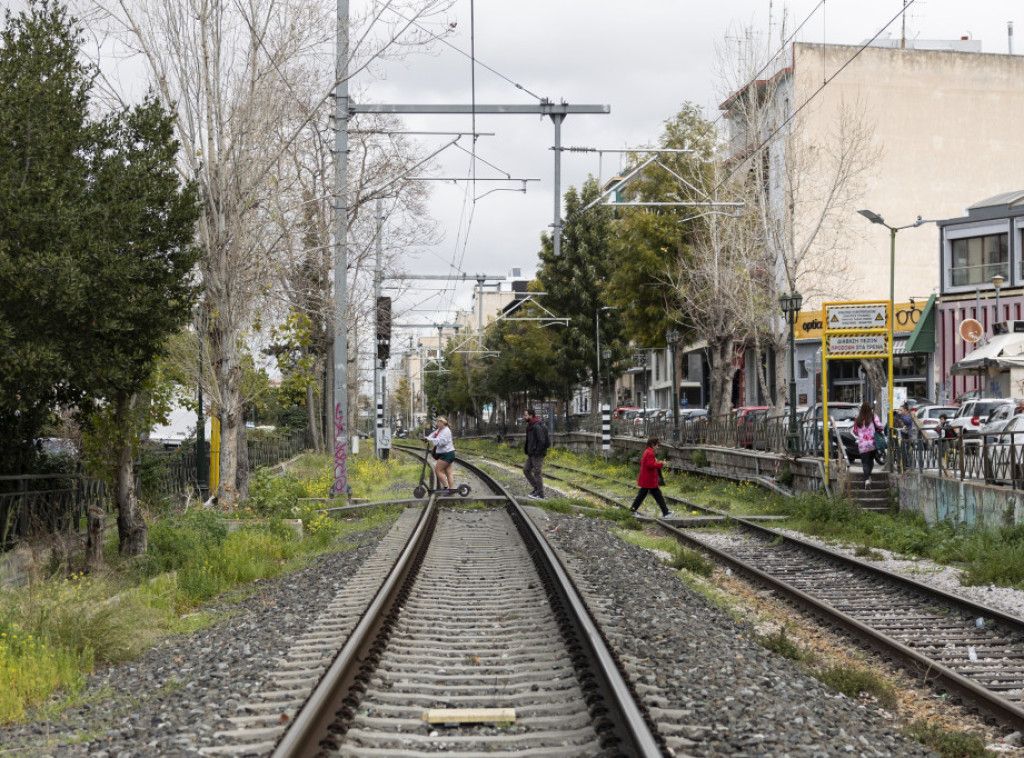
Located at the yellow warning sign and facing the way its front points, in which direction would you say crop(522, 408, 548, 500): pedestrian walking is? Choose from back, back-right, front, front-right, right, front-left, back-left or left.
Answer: right

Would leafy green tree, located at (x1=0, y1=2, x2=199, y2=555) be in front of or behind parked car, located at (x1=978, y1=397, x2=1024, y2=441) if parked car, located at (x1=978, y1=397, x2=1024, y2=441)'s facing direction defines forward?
in front

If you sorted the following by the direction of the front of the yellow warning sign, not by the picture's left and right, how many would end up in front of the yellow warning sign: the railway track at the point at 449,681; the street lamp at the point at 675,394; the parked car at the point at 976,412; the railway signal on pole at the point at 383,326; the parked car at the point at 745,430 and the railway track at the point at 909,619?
2

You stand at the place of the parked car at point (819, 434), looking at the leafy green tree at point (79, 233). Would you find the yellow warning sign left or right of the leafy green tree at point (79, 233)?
left

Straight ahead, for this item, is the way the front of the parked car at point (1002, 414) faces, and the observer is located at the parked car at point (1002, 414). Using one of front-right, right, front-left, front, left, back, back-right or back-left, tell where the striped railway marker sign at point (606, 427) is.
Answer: right

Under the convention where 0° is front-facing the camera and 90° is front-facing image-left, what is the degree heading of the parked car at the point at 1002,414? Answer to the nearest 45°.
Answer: approximately 45°

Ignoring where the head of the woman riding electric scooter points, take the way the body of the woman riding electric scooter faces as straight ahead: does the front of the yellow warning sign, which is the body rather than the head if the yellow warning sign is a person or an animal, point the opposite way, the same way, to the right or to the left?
to the left

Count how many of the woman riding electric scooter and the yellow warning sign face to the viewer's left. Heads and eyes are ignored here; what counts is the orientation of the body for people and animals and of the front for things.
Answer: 1

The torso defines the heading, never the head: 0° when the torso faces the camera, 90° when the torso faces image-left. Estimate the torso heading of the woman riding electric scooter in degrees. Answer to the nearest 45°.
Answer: approximately 90°
